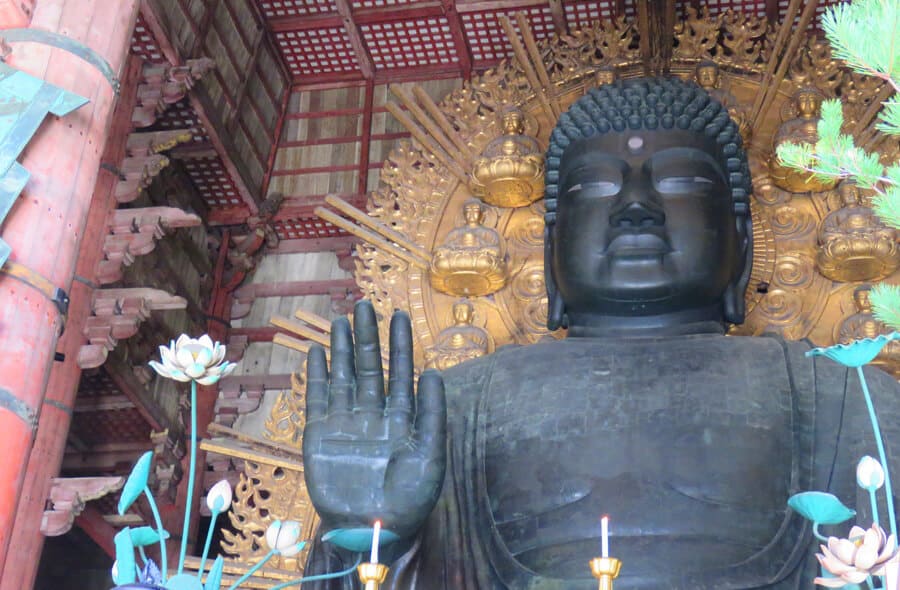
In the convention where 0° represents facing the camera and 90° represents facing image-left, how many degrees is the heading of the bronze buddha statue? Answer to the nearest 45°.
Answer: approximately 0°

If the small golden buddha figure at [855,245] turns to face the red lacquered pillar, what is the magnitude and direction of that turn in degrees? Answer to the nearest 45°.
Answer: approximately 45° to its right

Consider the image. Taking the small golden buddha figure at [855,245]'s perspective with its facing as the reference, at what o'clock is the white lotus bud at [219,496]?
The white lotus bud is roughly at 1 o'clock from the small golden buddha figure.

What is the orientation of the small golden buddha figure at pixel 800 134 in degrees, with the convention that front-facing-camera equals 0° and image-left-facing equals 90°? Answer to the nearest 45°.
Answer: approximately 0°

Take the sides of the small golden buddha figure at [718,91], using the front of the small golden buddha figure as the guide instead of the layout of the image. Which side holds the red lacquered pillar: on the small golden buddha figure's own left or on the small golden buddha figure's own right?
on the small golden buddha figure's own right
